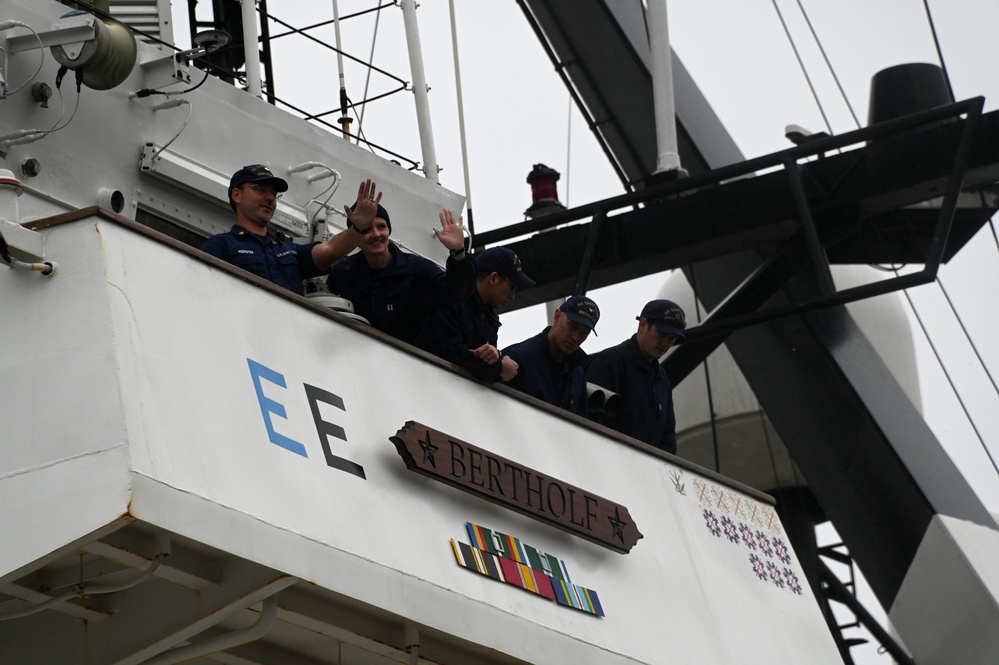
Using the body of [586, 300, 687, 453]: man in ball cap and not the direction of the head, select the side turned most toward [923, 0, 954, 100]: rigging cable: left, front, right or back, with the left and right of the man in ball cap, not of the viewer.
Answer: left

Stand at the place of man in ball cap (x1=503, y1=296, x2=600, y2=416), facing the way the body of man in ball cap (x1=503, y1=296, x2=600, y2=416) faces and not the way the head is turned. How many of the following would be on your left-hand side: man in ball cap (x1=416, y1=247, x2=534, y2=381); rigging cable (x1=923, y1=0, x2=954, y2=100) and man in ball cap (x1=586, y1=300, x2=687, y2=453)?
2

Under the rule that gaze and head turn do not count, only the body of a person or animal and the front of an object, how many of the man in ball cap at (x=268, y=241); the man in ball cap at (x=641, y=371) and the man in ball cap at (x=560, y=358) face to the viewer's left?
0

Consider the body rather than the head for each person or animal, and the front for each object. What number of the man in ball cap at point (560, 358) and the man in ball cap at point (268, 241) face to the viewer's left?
0

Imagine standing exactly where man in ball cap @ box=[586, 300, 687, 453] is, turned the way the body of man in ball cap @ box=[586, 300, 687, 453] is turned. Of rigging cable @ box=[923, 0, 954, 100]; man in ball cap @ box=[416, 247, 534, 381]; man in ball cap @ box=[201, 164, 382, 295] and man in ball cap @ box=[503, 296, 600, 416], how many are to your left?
1

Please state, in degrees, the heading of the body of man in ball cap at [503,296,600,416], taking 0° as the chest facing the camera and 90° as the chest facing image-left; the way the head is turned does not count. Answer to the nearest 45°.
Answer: approximately 315°

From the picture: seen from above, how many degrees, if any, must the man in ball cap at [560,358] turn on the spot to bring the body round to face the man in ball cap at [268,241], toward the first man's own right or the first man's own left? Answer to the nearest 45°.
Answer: approximately 90° to the first man's own right

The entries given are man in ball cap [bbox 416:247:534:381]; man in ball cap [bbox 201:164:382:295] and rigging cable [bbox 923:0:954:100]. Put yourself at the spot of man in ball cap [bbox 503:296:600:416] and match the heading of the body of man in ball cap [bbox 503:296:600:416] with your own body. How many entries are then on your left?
1

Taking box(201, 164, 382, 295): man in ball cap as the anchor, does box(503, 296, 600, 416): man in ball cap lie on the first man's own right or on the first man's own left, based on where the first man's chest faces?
on the first man's own left

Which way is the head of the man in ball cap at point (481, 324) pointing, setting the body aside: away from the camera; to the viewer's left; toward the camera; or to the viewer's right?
to the viewer's right

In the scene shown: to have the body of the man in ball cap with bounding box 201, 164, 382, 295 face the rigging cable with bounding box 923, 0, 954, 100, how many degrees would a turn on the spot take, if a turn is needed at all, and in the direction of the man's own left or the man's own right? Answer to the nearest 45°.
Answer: approximately 90° to the man's own left
